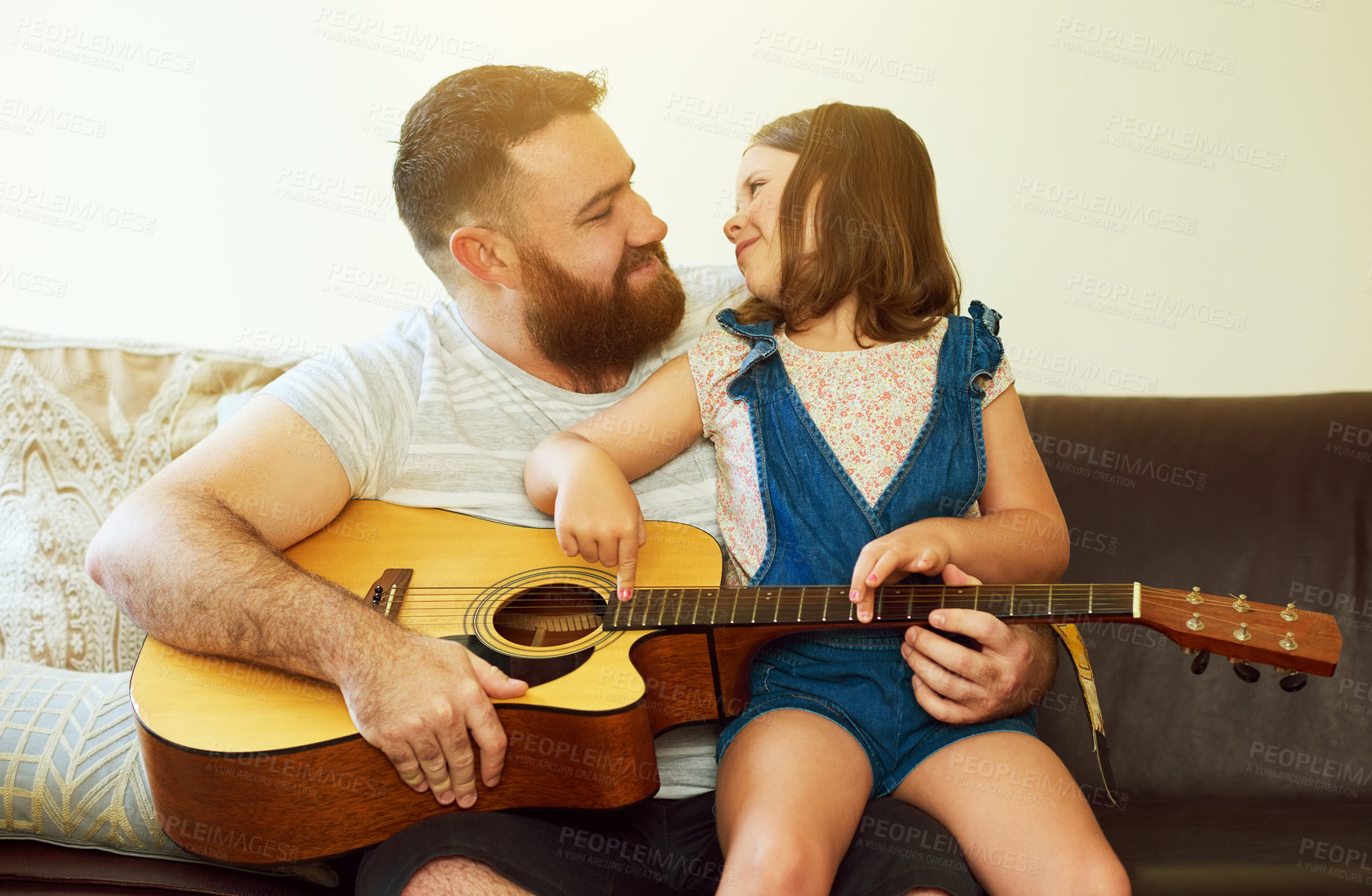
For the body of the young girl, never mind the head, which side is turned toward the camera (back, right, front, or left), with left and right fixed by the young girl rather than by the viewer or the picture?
front

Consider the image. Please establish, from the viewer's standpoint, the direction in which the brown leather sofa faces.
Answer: facing the viewer

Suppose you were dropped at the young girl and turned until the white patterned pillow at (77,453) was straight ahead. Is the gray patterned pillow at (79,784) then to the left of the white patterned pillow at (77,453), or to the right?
left

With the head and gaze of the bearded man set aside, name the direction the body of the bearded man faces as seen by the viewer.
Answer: toward the camera

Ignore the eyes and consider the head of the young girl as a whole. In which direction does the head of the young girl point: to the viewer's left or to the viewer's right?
to the viewer's left

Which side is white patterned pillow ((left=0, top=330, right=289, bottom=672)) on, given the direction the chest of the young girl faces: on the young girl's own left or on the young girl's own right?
on the young girl's own right

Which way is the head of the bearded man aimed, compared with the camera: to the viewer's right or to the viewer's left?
to the viewer's right
